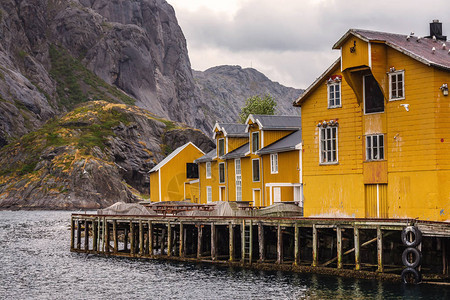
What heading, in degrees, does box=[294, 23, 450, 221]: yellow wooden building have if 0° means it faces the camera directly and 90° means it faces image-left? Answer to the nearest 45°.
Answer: approximately 45°

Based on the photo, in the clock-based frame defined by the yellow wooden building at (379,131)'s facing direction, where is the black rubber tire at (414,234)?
The black rubber tire is roughly at 10 o'clock from the yellow wooden building.
